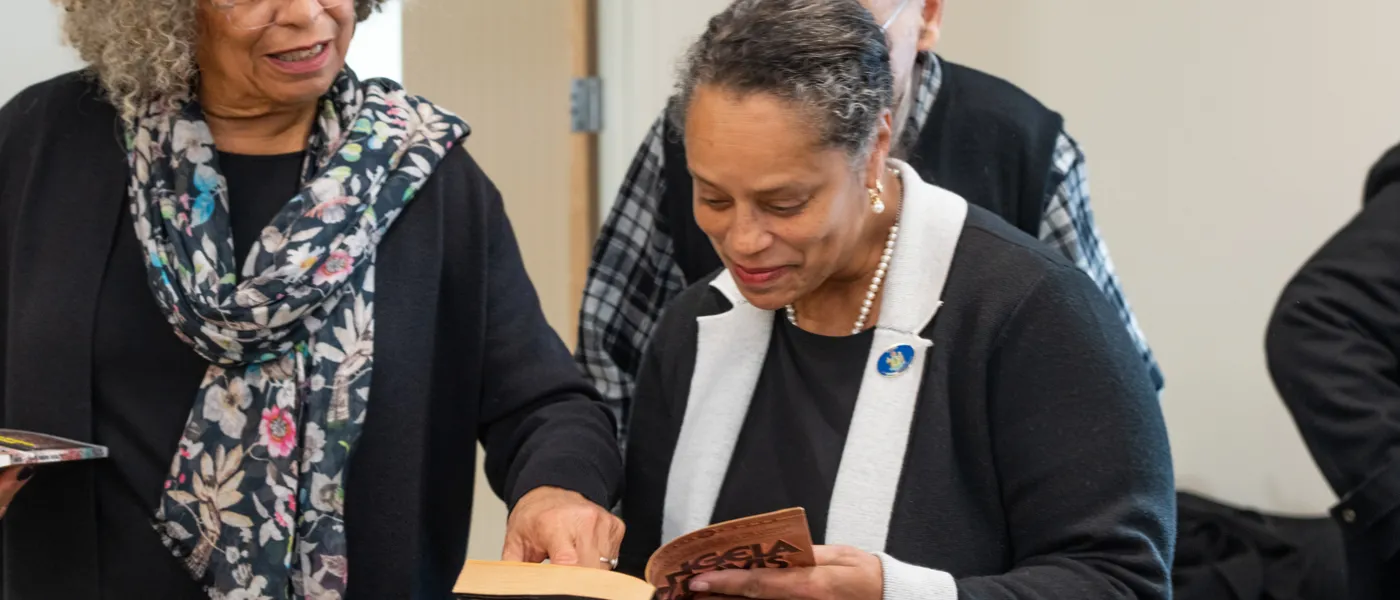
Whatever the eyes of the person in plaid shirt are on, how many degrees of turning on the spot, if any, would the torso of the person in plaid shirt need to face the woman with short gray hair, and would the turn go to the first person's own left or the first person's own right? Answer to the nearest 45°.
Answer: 0° — they already face them

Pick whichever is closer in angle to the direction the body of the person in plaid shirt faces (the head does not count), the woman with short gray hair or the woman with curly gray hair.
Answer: the woman with short gray hair

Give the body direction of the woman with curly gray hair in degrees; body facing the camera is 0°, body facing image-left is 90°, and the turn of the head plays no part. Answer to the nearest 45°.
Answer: approximately 0°

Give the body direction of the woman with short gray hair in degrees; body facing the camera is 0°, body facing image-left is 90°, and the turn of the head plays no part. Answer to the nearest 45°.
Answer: approximately 45°

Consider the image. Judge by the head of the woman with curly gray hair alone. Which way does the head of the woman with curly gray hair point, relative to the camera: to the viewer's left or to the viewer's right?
to the viewer's right

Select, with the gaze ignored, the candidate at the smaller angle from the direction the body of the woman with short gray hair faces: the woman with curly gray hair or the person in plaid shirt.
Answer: the woman with curly gray hair

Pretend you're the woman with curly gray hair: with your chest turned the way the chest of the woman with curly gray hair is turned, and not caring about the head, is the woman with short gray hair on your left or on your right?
on your left

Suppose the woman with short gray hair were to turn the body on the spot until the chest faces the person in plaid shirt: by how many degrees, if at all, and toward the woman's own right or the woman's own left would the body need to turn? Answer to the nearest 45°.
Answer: approximately 135° to the woman's own right

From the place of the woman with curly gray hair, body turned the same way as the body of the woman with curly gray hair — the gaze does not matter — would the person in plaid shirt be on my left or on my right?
on my left

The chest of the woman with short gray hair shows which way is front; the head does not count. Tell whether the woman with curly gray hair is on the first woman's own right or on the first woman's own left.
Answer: on the first woman's own right

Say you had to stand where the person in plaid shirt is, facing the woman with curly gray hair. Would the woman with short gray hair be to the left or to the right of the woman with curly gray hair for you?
left

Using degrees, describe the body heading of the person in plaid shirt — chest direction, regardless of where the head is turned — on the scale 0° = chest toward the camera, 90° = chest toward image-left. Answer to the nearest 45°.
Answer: approximately 0°

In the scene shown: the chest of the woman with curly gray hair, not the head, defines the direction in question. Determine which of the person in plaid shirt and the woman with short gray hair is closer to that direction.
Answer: the woman with short gray hair

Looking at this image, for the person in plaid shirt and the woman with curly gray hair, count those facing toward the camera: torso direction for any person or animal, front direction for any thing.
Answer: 2
